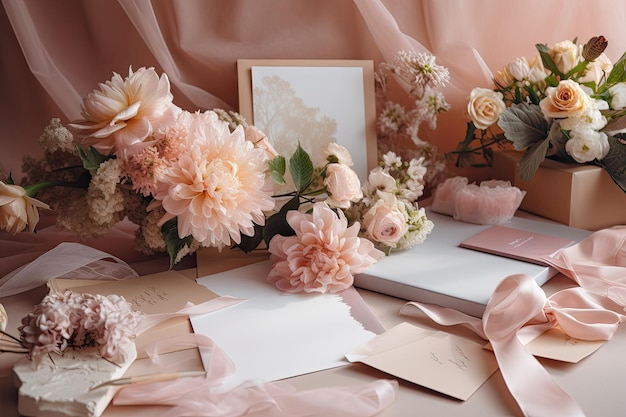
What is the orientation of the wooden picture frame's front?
toward the camera

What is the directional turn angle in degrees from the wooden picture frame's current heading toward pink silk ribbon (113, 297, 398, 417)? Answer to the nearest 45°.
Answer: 0° — it already faces it

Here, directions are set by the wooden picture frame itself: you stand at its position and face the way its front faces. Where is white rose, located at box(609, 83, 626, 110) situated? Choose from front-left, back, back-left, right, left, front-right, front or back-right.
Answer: left

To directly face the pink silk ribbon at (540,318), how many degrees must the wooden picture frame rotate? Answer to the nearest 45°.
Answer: approximately 45° to its left
